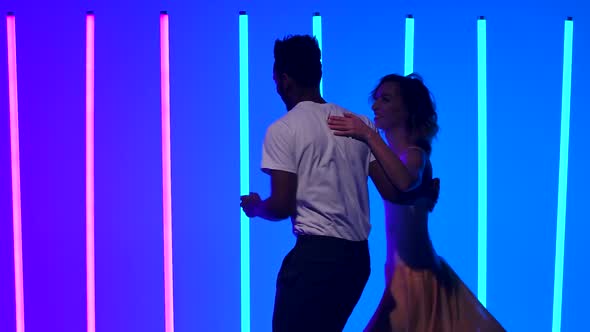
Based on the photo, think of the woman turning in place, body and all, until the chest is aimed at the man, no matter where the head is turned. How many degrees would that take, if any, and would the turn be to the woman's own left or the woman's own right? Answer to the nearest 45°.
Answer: approximately 45° to the woman's own left

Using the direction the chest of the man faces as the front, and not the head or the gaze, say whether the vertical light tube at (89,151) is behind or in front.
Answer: in front

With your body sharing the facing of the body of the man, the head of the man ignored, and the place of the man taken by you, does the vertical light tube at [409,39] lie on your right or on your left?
on your right

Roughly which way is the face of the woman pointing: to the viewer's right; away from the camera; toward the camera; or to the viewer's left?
to the viewer's left

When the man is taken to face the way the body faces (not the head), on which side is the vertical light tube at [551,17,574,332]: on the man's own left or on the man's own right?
on the man's own right

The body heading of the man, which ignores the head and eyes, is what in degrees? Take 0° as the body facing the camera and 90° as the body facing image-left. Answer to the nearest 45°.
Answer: approximately 135°

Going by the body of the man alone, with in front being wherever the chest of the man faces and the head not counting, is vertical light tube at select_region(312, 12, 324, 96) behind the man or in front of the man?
in front

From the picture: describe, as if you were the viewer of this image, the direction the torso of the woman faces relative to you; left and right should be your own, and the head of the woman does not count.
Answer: facing to the left of the viewer

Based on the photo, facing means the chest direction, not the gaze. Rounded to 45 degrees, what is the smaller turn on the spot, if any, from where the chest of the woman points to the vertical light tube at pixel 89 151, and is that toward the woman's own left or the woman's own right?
0° — they already face it

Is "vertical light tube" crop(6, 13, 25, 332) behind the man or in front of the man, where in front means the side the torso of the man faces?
in front
